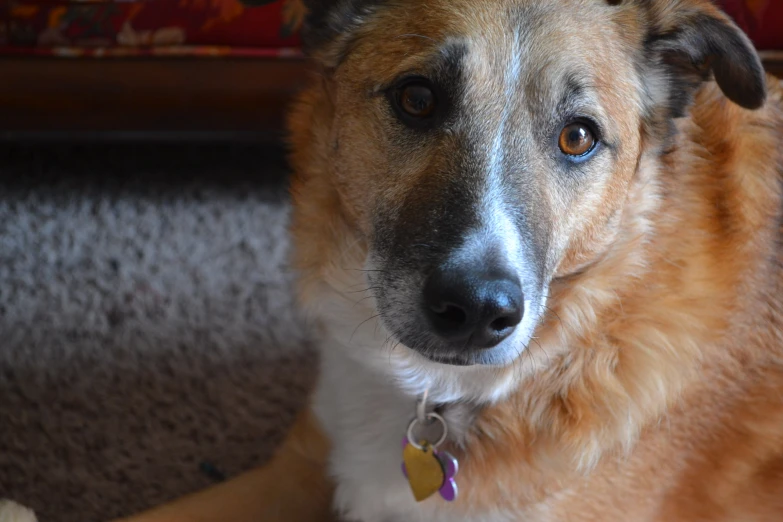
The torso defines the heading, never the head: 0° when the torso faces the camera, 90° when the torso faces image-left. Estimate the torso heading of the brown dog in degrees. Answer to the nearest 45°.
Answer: approximately 45°

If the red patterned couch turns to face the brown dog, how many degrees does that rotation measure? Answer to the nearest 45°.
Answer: approximately 45° to its left

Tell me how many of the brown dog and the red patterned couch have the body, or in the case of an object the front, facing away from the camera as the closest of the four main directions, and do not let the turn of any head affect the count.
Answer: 0

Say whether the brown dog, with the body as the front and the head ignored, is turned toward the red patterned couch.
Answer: no

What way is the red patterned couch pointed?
toward the camera
